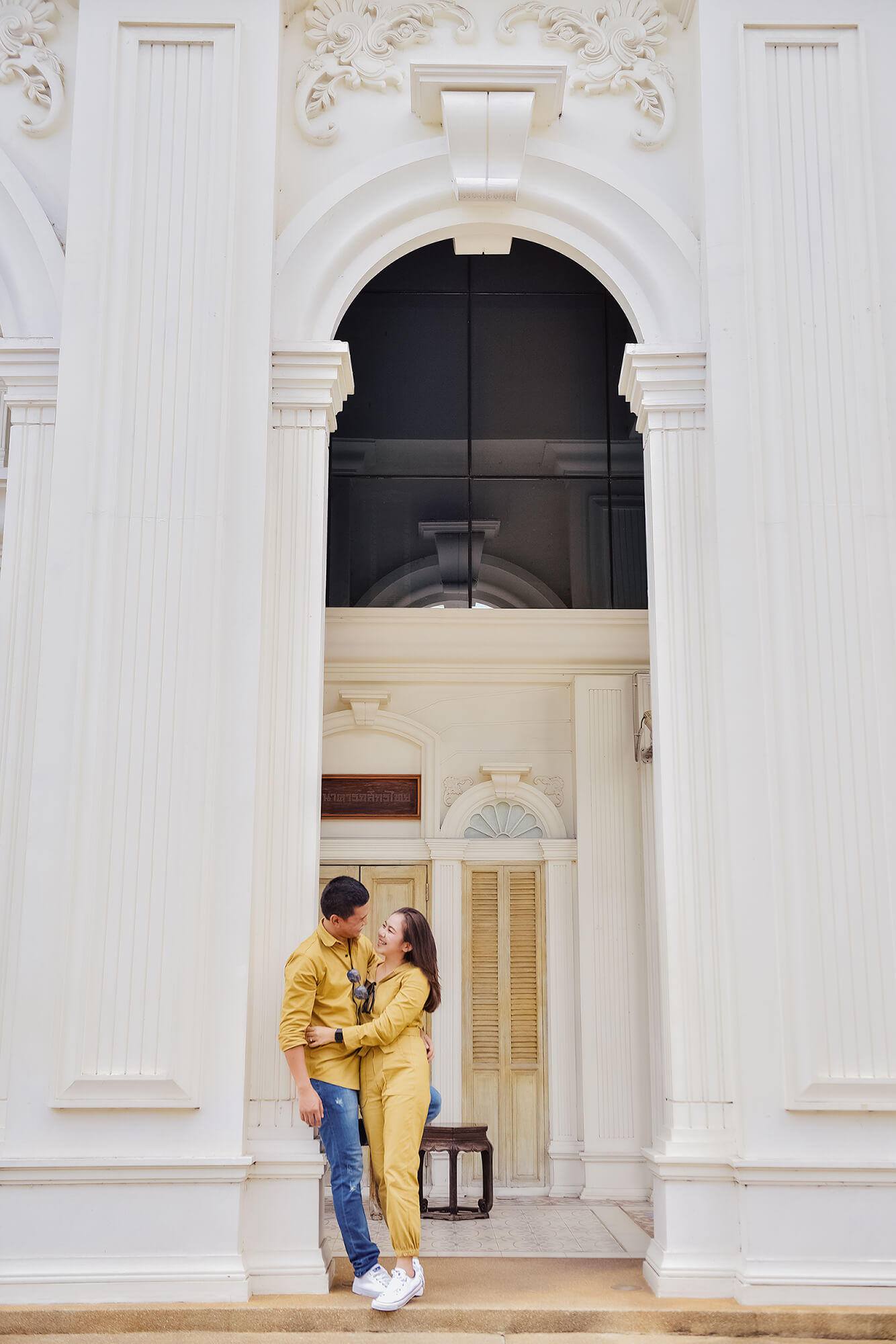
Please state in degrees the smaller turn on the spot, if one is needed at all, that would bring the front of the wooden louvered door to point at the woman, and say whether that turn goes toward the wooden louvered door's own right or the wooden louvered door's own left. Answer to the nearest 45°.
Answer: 0° — it already faces them

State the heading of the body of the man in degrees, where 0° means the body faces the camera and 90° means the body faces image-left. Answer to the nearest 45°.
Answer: approximately 315°

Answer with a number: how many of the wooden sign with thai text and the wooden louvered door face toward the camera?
2

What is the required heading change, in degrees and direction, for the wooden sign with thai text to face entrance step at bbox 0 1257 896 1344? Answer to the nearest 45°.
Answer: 0° — it already faces it

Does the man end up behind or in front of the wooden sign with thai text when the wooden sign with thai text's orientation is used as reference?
in front

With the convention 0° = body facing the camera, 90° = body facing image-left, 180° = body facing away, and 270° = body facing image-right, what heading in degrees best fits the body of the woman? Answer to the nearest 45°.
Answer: approximately 45°

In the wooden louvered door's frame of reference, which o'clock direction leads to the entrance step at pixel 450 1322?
The entrance step is roughly at 12 o'clock from the wooden louvered door.
